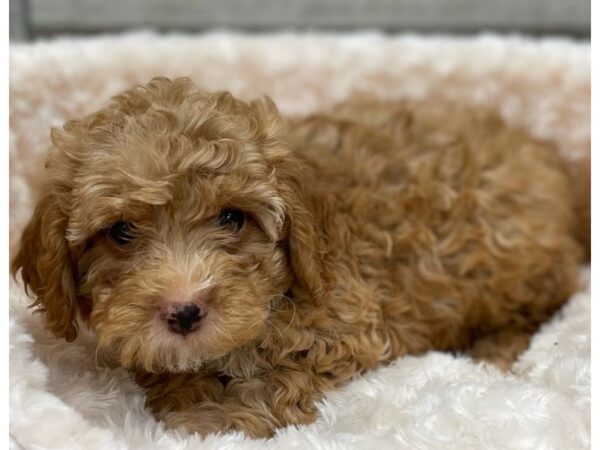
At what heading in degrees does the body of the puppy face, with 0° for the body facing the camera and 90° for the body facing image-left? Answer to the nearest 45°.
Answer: approximately 45°
